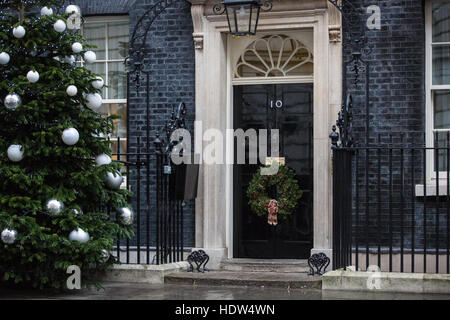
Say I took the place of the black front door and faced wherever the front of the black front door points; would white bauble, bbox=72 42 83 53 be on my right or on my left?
on my right

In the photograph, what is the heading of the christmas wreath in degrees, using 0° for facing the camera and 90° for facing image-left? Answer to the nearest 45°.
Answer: approximately 0°

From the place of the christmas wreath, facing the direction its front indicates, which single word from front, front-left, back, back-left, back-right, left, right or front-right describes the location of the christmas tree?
front-right

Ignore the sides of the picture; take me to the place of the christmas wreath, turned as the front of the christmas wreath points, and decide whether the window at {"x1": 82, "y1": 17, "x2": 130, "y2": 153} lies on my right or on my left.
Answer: on my right

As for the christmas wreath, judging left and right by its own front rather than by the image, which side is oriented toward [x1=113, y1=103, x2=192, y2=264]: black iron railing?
right

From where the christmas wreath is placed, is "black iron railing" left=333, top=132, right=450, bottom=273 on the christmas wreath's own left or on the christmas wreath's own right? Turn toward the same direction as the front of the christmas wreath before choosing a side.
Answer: on the christmas wreath's own left

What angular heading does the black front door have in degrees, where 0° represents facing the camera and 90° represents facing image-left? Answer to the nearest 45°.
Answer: approximately 0°
